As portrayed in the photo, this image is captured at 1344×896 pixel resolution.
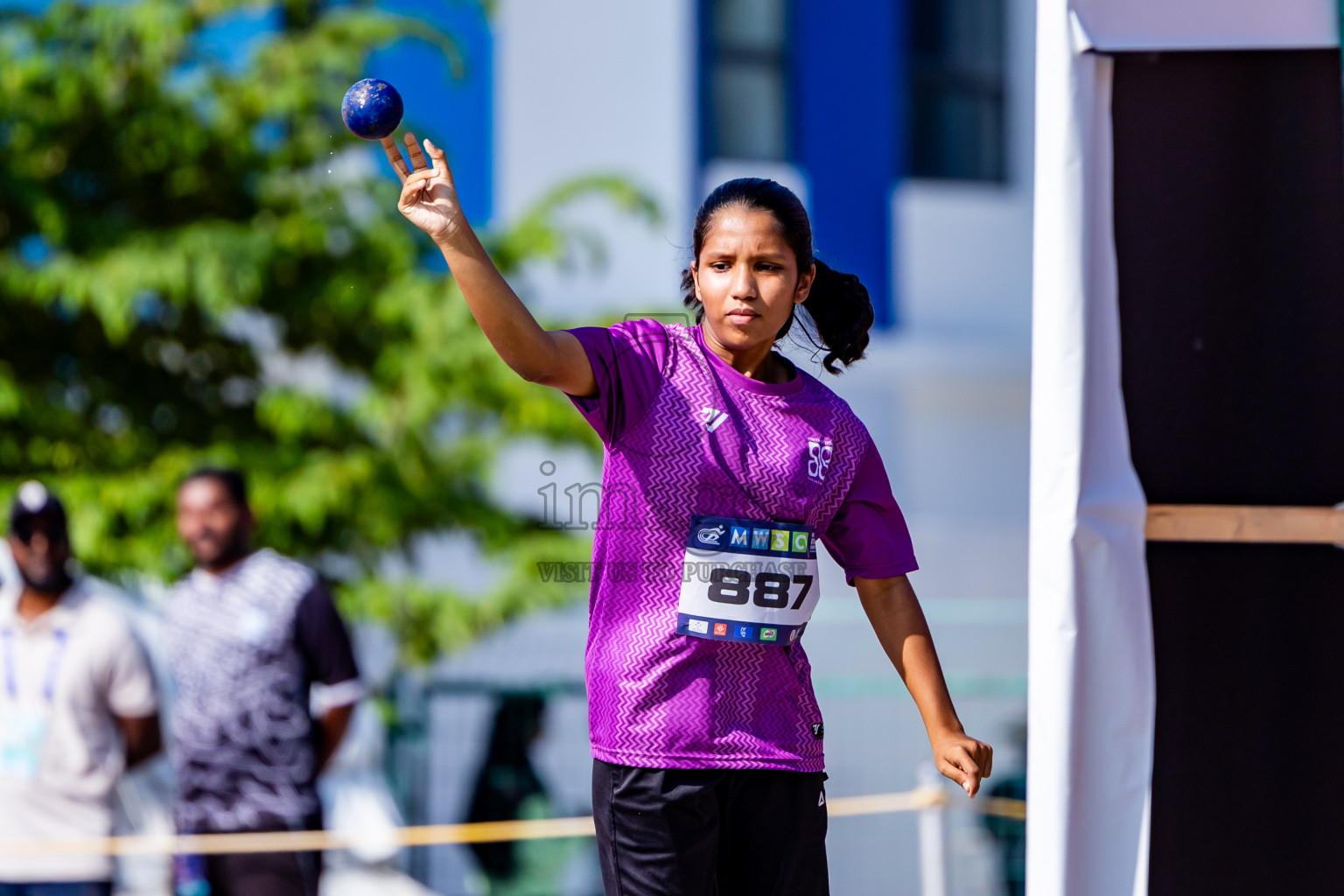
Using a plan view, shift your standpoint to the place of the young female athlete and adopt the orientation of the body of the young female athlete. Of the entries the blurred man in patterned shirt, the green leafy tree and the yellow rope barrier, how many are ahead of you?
0

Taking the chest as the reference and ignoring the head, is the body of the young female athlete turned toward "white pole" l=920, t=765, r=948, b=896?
no

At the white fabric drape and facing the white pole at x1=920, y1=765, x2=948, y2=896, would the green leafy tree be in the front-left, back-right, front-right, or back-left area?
front-left

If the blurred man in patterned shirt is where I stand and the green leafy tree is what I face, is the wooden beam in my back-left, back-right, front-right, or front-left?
back-right

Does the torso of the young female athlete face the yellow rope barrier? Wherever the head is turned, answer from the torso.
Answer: no

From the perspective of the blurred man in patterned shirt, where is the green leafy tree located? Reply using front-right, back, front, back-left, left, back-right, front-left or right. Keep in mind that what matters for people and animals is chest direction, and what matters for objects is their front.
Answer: back-right

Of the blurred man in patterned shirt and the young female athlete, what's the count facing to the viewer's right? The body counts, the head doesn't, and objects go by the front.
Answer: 0

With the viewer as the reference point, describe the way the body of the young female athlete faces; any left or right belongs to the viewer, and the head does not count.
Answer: facing the viewer

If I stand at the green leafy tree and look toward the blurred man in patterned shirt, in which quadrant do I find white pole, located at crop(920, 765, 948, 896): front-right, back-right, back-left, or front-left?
front-left

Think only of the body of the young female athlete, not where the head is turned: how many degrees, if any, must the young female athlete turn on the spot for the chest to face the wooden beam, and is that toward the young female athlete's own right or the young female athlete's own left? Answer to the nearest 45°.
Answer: approximately 90° to the young female athlete's own left

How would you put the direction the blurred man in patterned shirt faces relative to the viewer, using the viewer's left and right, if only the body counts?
facing the viewer and to the left of the viewer

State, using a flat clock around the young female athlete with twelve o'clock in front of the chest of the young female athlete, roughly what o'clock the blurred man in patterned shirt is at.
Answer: The blurred man in patterned shirt is roughly at 5 o'clock from the young female athlete.

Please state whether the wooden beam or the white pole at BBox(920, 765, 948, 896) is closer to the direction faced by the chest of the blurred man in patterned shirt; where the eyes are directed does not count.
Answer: the wooden beam
